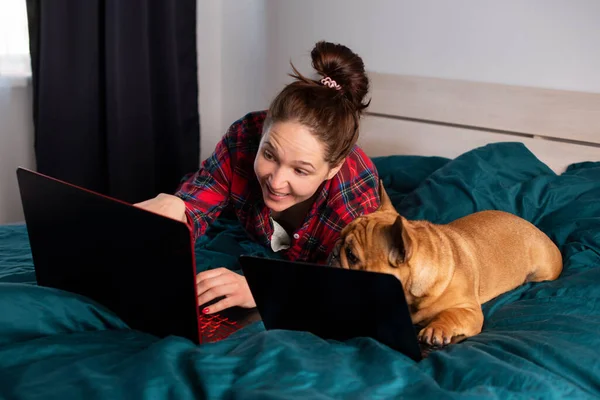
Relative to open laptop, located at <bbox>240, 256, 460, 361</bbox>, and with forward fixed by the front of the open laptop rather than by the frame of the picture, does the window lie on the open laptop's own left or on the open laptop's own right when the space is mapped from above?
on the open laptop's own left

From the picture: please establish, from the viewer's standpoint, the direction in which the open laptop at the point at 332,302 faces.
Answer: facing away from the viewer and to the right of the viewer

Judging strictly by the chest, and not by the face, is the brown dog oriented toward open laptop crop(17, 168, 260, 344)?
yes

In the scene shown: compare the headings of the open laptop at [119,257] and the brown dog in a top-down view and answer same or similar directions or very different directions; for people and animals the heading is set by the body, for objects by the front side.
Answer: very different directions

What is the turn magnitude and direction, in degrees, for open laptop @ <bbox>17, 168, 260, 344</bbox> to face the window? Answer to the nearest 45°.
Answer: approximately 45° to its left

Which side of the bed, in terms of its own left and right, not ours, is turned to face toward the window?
right

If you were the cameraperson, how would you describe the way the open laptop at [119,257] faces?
facing away from the viewer and to the right of the viewer

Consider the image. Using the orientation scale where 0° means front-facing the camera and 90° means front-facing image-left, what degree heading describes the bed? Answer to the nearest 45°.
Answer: approximately 45°

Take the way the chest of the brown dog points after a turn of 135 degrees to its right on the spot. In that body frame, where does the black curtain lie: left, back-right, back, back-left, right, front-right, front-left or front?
front-left
